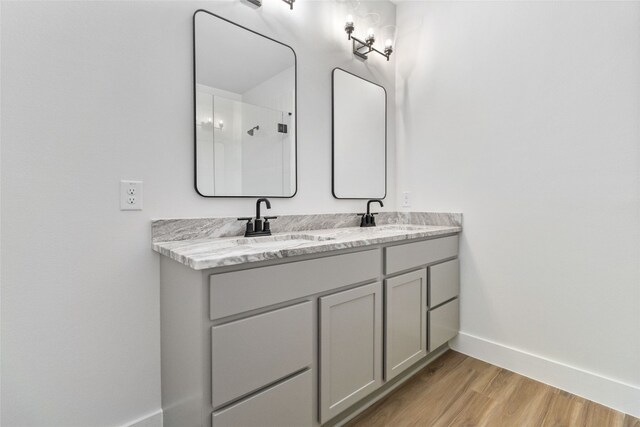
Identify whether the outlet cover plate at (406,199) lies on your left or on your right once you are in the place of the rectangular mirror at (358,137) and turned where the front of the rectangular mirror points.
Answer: on your left

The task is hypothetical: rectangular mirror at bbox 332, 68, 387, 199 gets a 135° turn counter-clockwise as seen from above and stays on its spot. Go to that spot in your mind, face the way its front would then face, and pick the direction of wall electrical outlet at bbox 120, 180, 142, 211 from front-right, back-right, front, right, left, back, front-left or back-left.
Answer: back-left

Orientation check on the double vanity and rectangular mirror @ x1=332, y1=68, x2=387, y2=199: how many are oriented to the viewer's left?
0

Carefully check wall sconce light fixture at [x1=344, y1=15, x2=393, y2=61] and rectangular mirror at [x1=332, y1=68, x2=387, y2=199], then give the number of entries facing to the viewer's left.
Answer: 0
